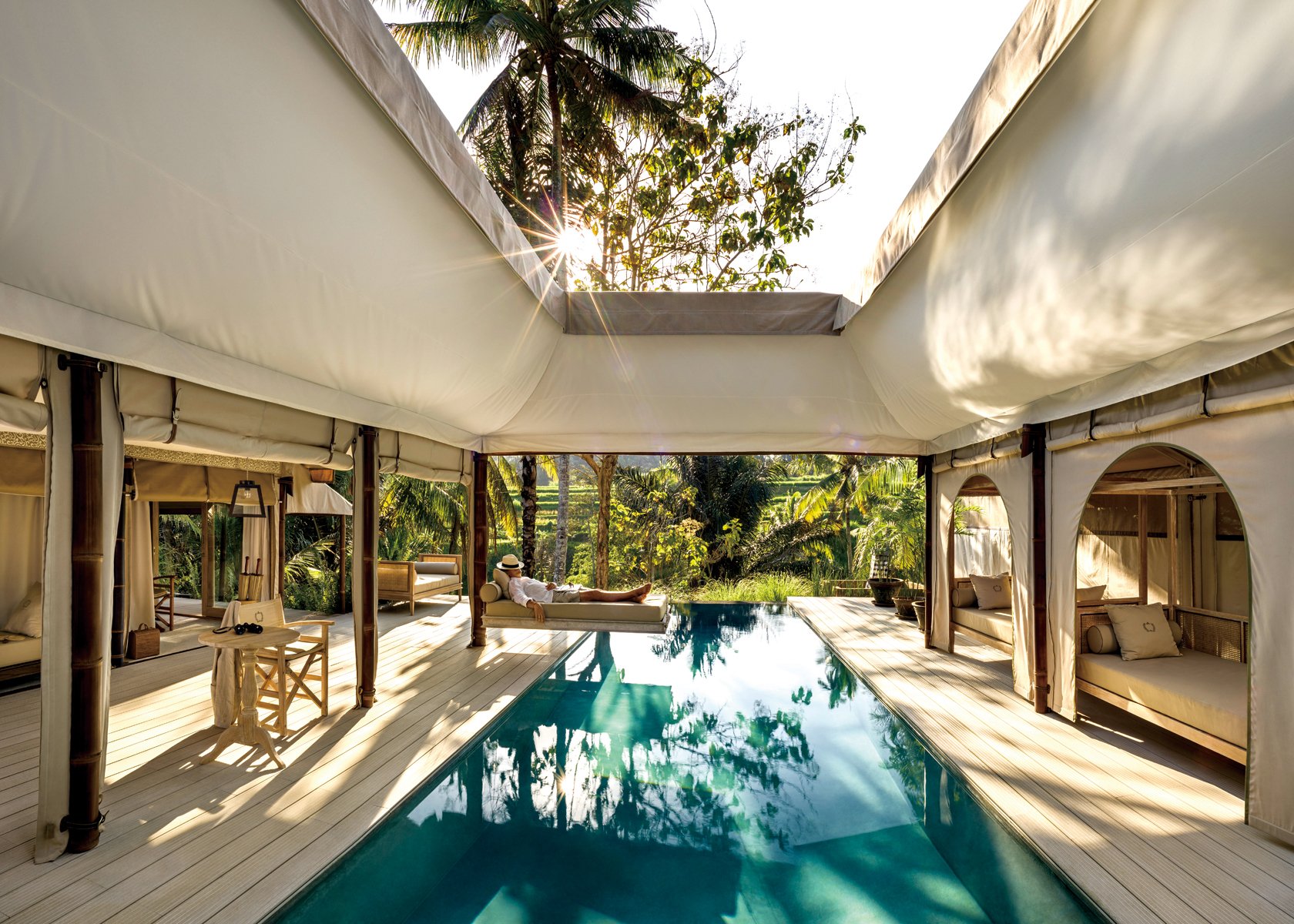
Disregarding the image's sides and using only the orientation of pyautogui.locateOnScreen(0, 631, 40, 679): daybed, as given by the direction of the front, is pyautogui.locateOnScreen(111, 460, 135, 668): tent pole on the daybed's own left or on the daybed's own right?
on the daybed's own left

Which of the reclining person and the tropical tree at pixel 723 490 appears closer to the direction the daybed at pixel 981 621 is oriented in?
the reclining person

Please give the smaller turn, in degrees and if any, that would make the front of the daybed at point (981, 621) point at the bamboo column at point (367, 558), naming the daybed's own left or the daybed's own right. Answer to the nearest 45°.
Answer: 0° — it already faces it

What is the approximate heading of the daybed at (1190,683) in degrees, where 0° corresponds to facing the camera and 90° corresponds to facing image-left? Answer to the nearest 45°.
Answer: approximately 45°

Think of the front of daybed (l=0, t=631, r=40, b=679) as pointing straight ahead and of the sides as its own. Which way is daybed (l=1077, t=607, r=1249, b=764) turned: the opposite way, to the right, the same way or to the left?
the opposite way

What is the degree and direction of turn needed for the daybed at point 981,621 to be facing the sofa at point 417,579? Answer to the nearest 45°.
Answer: approximately 45° to its right

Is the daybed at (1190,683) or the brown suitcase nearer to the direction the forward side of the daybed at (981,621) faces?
the brown suitcase

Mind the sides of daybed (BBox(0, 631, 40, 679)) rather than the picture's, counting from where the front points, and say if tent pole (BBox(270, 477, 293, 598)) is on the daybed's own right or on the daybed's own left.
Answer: on the daybed's own left
